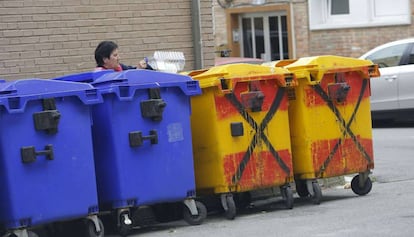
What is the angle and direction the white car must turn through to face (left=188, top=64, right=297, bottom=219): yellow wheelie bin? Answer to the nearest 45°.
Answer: approximately 90° to its left

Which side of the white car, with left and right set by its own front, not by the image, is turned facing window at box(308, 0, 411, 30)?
right

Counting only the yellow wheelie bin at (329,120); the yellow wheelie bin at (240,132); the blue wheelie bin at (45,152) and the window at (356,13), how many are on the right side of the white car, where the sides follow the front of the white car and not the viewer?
1

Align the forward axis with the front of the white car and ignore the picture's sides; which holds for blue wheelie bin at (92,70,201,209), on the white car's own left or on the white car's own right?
on the white car's own left

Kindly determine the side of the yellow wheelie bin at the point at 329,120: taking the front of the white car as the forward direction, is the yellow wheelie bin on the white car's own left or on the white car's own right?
on the white car's own left

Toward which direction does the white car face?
to the viewer's left

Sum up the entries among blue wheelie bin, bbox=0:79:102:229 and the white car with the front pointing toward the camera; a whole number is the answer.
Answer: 1
